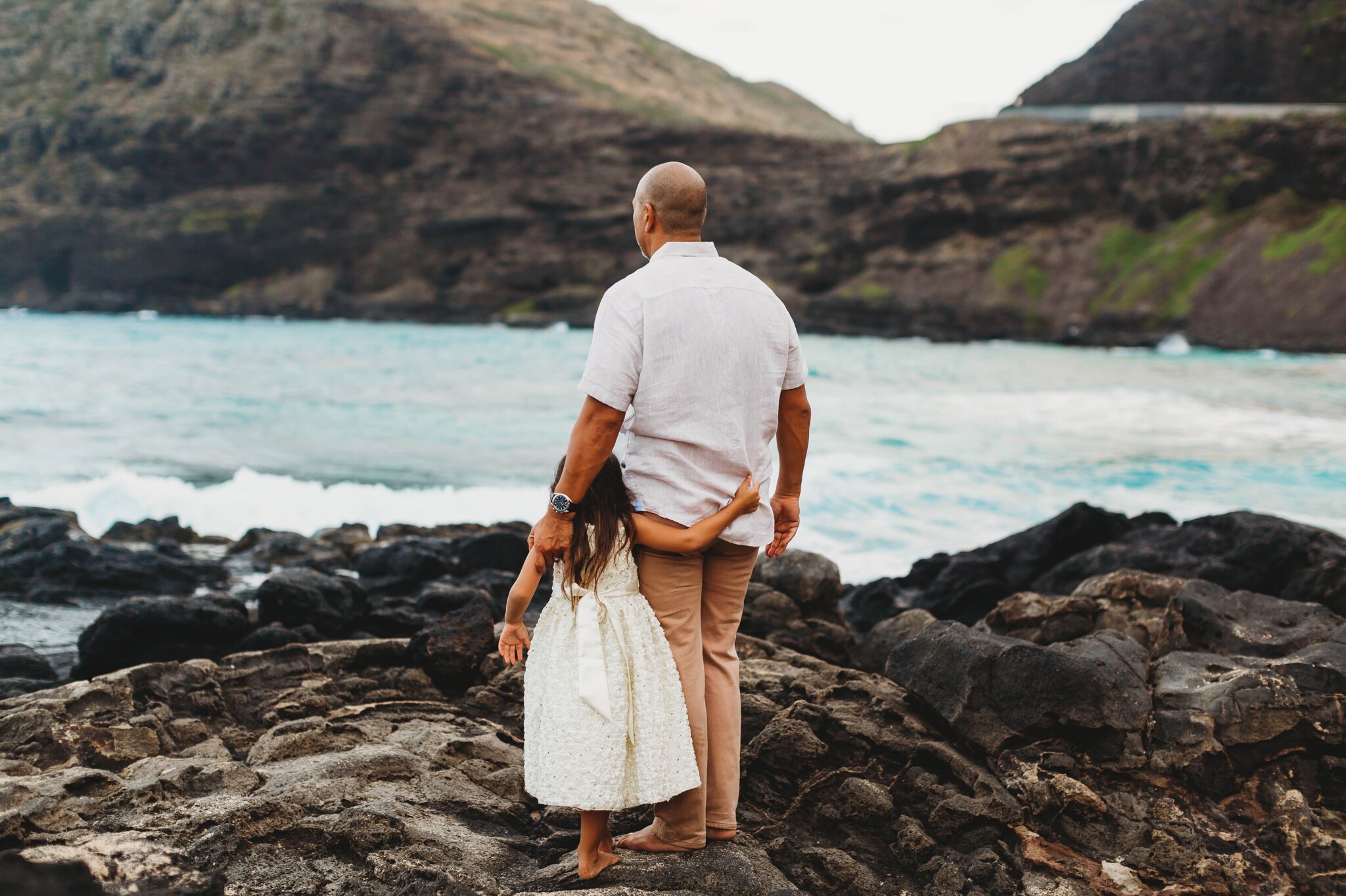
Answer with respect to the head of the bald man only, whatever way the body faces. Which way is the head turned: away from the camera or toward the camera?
away from the camera

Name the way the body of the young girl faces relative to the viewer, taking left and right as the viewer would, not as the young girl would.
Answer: facing away from the viewer

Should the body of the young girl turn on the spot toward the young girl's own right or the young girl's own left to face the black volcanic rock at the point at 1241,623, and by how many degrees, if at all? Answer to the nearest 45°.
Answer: approximately 45° to the young girl's own right

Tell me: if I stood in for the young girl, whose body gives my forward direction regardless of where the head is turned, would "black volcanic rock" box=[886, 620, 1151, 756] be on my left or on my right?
on my right

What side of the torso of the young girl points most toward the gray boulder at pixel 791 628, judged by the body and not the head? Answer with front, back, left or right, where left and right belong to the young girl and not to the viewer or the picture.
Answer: front

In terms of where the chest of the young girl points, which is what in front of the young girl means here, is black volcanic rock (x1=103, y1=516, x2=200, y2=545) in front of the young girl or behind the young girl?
in front

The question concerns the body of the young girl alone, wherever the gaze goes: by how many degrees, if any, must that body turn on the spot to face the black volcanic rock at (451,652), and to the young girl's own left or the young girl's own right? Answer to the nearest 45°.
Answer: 0° — they already face it

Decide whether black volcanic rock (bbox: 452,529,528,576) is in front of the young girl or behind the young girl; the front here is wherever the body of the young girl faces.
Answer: in front

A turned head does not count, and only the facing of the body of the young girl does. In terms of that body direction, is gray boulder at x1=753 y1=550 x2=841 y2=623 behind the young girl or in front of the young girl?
in front

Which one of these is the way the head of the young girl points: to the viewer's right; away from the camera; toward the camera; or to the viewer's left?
away from the camera

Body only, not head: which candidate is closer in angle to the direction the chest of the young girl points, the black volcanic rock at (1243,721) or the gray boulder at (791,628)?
the gray boulder

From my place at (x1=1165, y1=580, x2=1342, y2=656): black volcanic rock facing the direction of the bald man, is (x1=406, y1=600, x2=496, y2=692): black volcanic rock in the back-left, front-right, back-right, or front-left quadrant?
front-right

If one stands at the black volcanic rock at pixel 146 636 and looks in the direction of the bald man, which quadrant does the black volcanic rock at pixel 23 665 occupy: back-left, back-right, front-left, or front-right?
back-right
